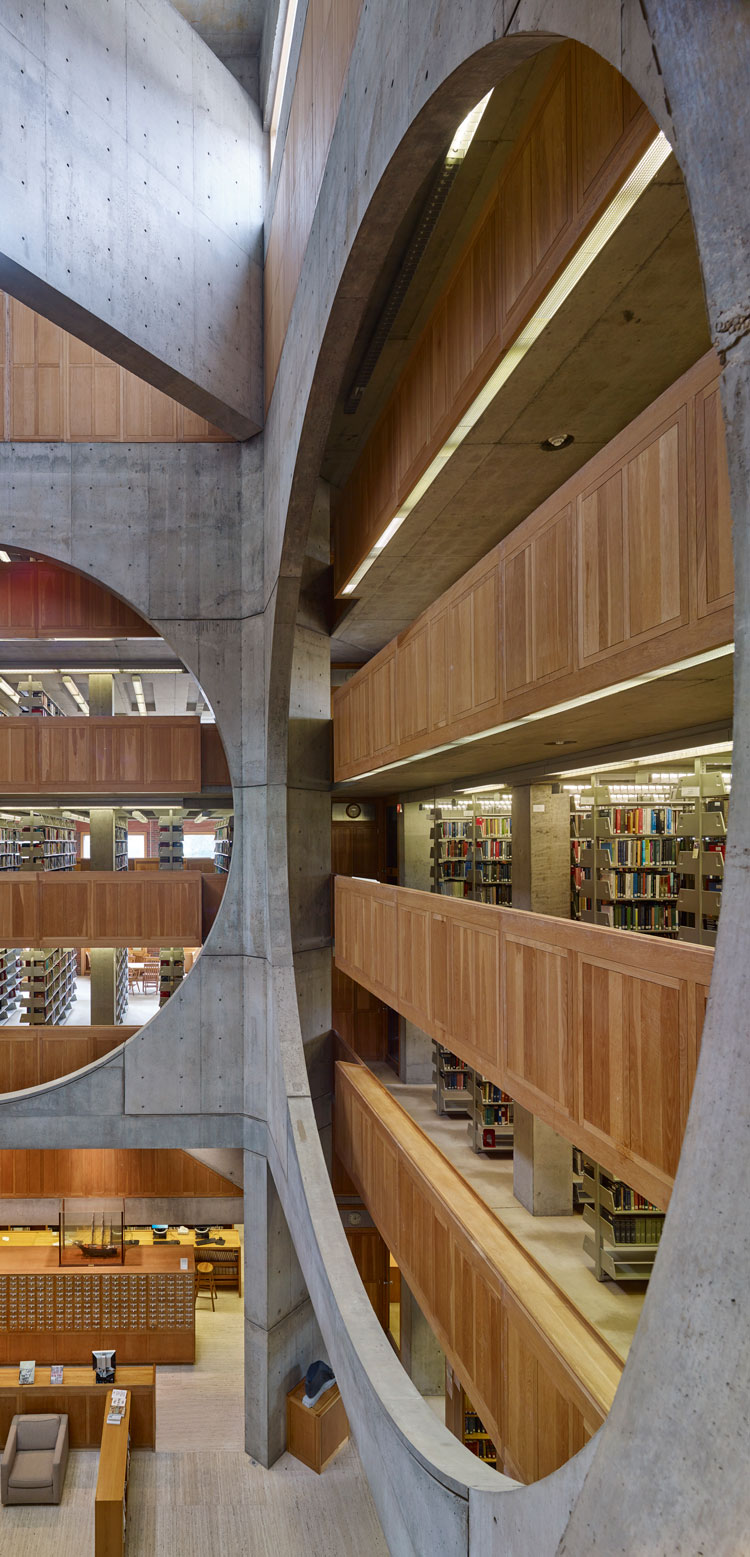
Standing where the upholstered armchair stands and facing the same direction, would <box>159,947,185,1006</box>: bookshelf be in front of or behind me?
behind

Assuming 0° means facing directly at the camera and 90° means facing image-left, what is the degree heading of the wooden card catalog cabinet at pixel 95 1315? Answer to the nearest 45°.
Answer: approximately 0°

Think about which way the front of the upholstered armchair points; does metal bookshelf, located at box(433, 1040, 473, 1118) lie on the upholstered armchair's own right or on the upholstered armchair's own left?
on the upholstered armchair's own left

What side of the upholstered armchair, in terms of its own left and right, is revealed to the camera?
front

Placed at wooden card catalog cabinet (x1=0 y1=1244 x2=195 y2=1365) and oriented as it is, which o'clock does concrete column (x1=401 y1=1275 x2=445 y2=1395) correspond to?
The concrete column is roughly at 10 o'clock from the wooden card catalog cabinet.
